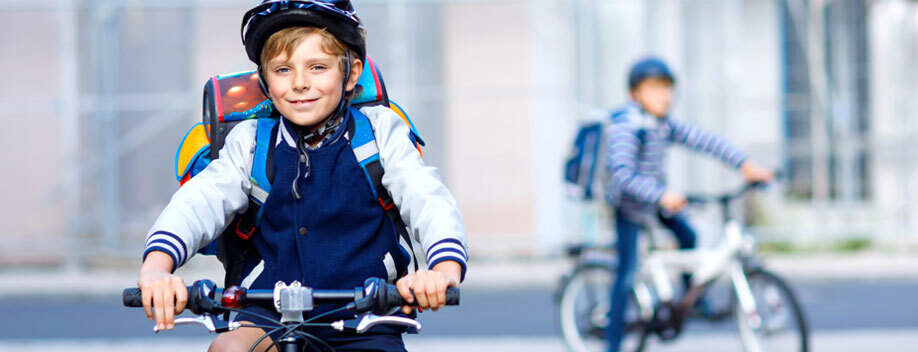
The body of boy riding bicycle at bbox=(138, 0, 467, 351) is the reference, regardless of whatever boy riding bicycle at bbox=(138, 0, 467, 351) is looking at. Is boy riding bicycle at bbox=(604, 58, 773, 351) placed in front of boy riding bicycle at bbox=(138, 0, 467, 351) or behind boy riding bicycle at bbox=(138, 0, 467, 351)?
behind

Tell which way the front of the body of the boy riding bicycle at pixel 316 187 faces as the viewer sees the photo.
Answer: toward the camera

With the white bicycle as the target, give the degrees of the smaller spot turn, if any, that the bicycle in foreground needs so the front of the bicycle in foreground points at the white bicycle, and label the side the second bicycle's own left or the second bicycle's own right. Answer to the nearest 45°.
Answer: approximately 135° to the second bicycle's own left

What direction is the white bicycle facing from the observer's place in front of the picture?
facing the viewer and to the right of the viewer

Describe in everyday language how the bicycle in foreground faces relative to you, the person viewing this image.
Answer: facing the viewer

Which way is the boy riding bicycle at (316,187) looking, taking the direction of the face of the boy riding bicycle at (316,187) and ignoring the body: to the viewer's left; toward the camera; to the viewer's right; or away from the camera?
toward the camera
